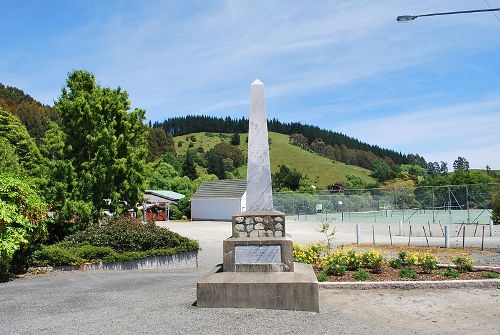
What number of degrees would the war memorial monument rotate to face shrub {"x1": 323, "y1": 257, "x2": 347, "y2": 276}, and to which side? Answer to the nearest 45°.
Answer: approximately 135° to its left

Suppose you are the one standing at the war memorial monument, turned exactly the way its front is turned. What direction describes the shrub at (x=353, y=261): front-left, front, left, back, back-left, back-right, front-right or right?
back-left

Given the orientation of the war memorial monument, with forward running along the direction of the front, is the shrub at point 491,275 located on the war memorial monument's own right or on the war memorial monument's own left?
on the war memorial monument's own left

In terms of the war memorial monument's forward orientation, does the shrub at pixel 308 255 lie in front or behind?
behind

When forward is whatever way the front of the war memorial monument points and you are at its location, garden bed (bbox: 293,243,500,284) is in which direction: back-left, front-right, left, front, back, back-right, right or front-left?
back-left

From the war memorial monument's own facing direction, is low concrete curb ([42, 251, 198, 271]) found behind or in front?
behind

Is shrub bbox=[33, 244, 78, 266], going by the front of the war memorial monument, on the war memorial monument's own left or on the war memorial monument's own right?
on the war memorial monument's own right

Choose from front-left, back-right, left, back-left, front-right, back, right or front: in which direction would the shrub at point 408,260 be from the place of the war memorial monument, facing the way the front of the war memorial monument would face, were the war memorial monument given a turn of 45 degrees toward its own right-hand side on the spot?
back

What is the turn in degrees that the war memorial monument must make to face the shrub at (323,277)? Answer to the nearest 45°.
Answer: approximately 135° to its left

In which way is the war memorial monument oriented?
toward the camera

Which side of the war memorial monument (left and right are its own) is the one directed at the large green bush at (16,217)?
right

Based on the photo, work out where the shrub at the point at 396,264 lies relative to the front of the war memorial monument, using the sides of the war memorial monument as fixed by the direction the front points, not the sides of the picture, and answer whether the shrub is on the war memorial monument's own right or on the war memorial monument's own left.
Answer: on the war memorial monument's own left

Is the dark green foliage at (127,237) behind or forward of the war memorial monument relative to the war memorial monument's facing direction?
behind
